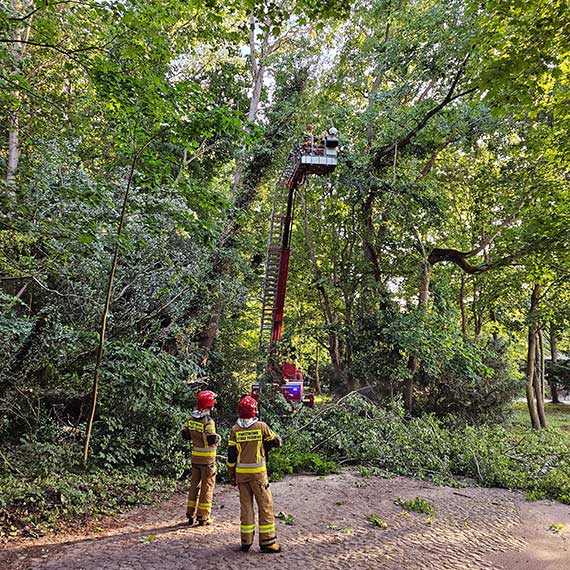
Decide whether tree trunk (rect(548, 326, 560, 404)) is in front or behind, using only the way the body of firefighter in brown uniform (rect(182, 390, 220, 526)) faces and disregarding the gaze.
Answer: in front

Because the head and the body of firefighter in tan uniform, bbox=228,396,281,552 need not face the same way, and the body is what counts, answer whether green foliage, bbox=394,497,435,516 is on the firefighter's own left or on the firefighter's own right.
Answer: on the firefighter's own right

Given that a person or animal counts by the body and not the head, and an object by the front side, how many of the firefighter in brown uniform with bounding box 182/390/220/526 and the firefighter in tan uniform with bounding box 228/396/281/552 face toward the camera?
0

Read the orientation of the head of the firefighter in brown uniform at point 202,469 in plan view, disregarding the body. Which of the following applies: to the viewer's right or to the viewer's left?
to the viewer's right

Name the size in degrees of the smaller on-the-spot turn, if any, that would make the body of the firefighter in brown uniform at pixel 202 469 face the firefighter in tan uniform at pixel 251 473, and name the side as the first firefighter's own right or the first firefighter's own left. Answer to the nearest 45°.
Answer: approximately 90° to the first firefighter's own right

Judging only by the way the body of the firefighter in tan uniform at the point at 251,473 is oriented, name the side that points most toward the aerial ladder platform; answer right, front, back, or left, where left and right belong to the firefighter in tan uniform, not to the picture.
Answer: front

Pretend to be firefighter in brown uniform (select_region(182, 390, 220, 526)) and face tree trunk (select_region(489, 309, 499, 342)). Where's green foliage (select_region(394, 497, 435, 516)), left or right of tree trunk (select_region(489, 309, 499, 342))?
right

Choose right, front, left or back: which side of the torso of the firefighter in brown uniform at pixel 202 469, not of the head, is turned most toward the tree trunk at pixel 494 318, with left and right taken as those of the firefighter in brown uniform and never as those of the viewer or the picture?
front

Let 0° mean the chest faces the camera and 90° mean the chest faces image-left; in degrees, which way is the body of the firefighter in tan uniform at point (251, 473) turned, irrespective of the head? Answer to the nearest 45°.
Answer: approximately 180°

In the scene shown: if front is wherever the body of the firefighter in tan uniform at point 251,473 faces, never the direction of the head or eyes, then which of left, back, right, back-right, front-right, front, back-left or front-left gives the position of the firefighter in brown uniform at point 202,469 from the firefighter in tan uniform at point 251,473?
front-left

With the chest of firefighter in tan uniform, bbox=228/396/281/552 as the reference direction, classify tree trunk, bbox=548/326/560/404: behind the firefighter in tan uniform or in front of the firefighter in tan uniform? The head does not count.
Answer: in front

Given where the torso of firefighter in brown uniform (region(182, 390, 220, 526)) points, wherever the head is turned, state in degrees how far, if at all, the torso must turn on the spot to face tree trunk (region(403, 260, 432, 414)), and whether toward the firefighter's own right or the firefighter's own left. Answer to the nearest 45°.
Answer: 0° — they already face it

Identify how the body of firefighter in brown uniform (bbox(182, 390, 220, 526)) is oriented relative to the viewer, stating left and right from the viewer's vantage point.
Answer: facing away from the viewer and to the right of the viewer
